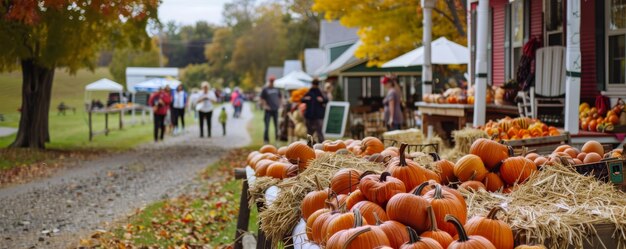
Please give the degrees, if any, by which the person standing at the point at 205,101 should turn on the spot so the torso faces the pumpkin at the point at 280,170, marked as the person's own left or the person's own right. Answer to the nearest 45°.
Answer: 0° — they already face it

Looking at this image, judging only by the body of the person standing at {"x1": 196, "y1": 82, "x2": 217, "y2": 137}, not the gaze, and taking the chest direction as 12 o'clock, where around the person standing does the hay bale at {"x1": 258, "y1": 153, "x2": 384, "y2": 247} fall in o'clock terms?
The hay bale is roughly at 12 o'clock from the person standing.

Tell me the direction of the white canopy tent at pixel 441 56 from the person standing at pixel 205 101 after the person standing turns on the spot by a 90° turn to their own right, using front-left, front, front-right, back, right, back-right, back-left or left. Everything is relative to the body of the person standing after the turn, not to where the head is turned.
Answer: back-left

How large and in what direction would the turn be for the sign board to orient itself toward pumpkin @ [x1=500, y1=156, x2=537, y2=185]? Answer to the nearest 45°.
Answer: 0° — it already faces it

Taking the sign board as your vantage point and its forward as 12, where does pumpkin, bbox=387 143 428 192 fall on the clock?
The pumpkin is roughly at 12 o'clock from the sign board.

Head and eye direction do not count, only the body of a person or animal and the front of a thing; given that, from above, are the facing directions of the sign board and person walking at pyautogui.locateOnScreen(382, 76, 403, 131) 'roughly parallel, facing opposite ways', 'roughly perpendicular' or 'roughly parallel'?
roughly perpendicular

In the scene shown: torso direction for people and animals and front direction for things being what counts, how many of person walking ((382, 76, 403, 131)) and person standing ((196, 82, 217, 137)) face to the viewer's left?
1

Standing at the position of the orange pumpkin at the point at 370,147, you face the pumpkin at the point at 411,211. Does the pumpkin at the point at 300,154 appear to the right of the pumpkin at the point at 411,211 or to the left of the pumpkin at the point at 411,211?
right

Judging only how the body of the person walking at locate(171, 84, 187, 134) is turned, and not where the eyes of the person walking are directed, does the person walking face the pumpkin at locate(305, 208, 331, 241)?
yes

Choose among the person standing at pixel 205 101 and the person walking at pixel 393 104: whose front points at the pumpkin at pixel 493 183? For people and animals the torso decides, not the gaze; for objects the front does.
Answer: the person standing at pixel 205 101
